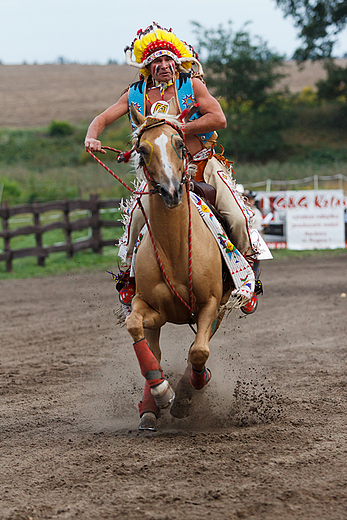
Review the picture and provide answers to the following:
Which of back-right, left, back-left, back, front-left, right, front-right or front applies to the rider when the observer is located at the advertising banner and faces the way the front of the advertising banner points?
front

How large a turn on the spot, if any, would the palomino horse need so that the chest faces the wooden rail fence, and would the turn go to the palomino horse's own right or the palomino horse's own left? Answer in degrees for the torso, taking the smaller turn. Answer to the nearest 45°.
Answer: approximately 180°

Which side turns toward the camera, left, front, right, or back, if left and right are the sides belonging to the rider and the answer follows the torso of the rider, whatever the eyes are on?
front

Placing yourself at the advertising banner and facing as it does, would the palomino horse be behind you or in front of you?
in front

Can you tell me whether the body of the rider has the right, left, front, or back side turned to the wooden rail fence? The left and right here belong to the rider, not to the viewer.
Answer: back

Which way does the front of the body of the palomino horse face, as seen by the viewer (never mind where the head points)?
toward the camera

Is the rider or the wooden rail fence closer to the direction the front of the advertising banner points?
the rider

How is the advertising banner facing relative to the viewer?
toward the camera

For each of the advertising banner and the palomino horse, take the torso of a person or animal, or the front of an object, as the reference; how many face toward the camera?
2

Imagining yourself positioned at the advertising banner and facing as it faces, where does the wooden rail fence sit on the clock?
The wooden rail fence is roughly at 2 o'clock from the advertising banner.
